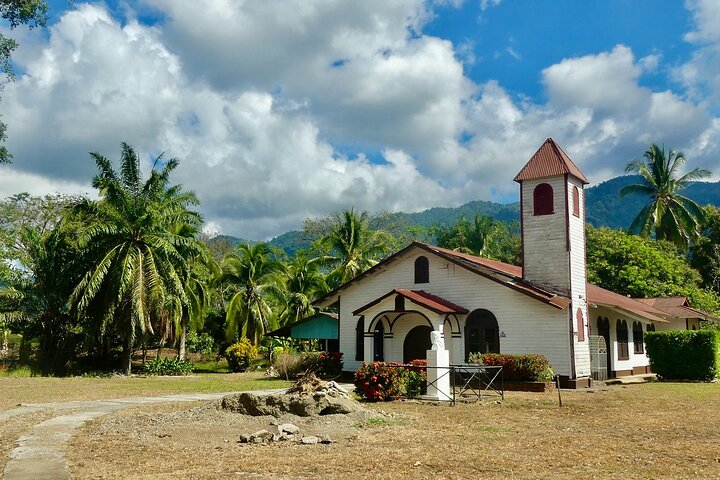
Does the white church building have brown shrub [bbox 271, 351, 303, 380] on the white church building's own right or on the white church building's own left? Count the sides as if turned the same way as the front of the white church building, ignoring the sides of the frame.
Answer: on the white church building's own right

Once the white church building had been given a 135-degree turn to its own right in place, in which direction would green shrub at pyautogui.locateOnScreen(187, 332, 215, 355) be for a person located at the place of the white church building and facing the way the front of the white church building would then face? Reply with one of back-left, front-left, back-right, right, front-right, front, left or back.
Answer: front-left

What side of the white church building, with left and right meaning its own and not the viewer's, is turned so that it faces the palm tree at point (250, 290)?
right

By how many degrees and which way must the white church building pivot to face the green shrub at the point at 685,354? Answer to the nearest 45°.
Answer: approximately 135° to its left

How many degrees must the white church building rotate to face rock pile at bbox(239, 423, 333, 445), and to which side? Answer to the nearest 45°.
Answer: approximately 45° to its left

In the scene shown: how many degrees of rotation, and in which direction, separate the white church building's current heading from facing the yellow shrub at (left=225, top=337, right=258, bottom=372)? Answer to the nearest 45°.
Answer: approximately 90° to its right

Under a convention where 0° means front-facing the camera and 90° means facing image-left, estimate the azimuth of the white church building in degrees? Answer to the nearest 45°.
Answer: approximately 45°

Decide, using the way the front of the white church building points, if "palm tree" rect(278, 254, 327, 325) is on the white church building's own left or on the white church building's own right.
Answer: on the white church building's own right
